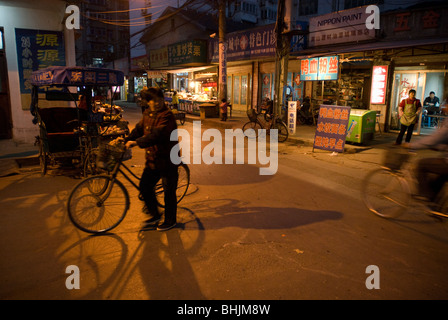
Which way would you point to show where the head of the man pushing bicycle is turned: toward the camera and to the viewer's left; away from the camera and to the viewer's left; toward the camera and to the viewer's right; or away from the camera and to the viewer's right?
toward the camera and to the viewer's left

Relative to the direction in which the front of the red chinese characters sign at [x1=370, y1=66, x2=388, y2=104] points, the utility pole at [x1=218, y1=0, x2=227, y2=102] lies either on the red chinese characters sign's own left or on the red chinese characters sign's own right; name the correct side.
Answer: on the red chinese characters sign's own right

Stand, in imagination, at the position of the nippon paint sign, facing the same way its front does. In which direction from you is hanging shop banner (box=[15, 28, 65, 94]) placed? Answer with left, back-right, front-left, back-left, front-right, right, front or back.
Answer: front

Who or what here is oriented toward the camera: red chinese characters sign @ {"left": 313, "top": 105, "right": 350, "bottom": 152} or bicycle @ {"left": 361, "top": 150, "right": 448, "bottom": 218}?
the red chinese characters sign

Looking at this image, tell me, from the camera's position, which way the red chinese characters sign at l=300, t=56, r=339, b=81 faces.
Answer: facing the viewer and to the left of the viewer

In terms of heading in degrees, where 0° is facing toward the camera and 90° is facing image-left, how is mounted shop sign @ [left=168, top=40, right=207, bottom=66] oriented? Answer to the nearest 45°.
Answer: approximately 45°

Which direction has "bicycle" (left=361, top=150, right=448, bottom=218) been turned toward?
to the viewer's left

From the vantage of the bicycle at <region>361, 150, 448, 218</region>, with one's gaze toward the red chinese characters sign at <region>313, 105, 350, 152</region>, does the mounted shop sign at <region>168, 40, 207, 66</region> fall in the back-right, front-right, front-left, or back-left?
front-left

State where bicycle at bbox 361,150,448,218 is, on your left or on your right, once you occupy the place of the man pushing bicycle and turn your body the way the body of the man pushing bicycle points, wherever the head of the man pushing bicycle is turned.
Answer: on your left

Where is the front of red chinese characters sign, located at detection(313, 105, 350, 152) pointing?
toward the camera

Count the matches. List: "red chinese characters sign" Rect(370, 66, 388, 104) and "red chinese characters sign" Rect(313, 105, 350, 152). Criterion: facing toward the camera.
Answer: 2

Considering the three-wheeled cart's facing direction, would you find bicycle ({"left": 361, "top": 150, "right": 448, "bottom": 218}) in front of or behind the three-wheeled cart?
in front

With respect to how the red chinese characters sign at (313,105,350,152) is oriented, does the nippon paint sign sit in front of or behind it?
behind
